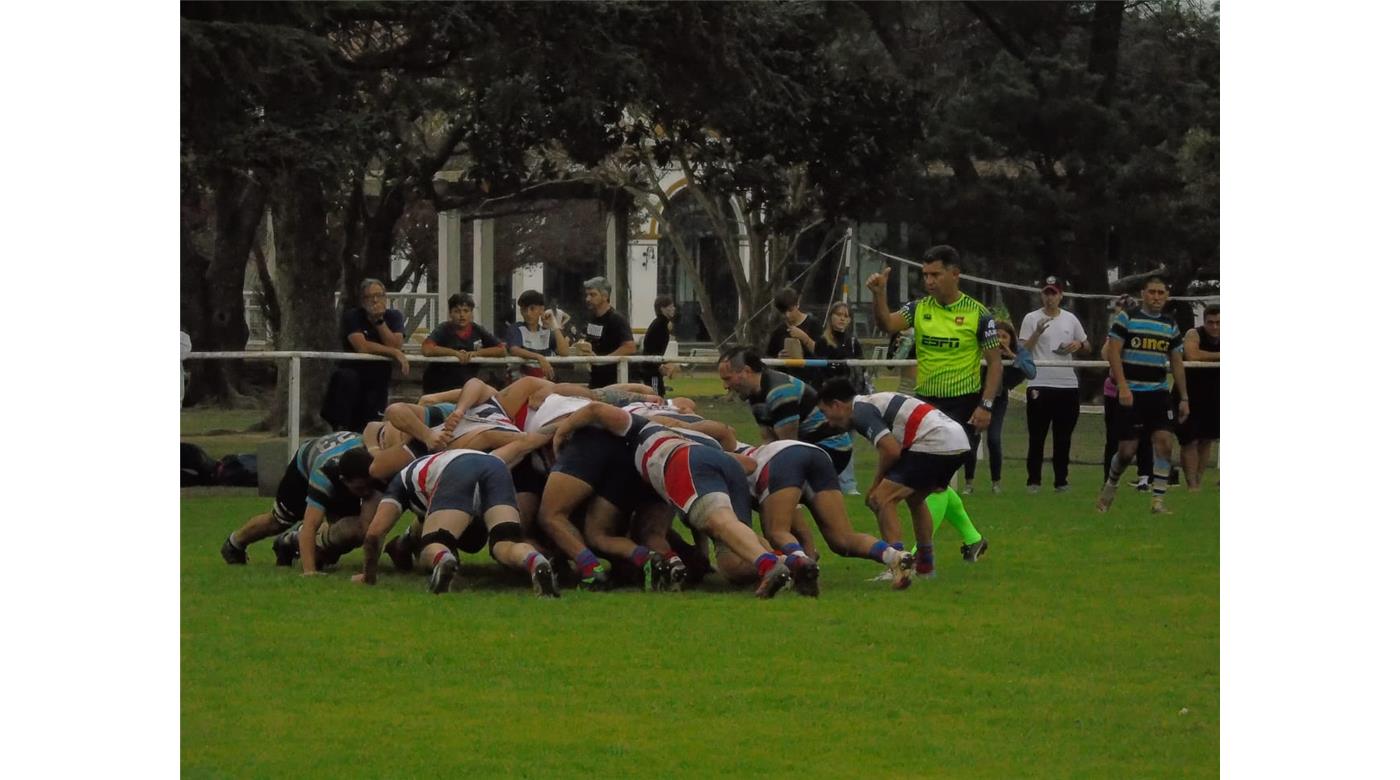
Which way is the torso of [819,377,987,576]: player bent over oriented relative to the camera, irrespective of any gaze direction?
to the viewer's left

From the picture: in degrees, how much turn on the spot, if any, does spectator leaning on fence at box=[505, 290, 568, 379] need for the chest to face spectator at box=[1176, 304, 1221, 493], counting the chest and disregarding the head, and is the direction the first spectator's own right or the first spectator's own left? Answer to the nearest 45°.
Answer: approximately 90° to the first spectator's own left

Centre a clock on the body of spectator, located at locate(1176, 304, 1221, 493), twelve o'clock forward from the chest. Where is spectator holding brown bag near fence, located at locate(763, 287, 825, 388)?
The spectator holding brown bag near fence is roughly at 3 o'clock from the spectator.

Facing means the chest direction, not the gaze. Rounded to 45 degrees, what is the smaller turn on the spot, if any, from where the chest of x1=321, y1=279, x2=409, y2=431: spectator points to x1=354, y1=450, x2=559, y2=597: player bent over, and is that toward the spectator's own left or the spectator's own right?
0° — they already face them

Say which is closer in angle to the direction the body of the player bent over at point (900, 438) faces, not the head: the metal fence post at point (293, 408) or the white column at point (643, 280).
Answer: the metal fence post

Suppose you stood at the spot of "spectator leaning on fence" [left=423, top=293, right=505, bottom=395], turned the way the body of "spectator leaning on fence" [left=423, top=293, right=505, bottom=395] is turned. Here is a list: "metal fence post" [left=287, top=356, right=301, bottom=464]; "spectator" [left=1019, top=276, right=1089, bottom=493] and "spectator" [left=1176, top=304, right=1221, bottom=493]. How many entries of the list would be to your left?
2

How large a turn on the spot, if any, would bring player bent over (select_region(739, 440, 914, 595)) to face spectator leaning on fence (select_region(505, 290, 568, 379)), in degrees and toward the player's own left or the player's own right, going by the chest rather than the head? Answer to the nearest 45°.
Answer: approximately 45° to the player's own right

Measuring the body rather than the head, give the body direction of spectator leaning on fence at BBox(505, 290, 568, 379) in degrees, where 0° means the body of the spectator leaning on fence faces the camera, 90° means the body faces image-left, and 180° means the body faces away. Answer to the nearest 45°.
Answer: approximately 0°
